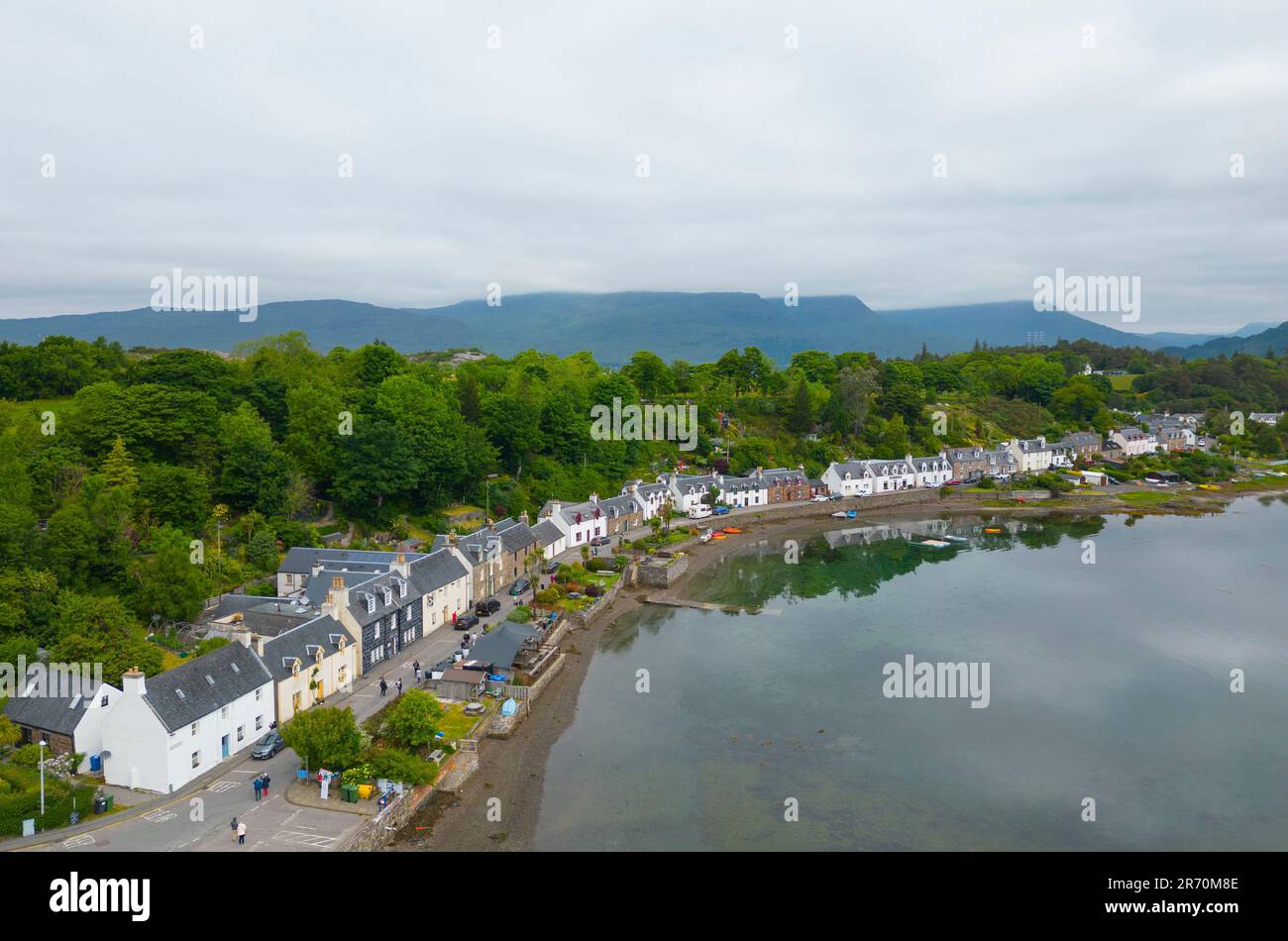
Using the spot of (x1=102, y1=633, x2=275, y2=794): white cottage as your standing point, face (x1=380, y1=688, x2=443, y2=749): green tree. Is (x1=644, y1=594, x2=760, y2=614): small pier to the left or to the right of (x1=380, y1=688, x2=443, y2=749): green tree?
left

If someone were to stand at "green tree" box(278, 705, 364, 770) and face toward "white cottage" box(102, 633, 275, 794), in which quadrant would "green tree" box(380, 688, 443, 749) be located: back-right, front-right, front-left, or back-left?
back-right

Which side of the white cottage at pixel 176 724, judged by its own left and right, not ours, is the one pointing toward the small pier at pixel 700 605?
left

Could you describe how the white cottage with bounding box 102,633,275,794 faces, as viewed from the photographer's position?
facing the viewer and to the right of the viewer
